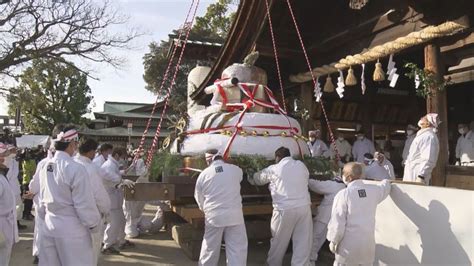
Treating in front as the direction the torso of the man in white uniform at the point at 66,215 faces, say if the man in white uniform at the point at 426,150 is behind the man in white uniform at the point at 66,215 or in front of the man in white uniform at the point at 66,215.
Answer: in front

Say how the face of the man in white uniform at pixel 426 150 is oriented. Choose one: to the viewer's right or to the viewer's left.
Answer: to the viewer's left

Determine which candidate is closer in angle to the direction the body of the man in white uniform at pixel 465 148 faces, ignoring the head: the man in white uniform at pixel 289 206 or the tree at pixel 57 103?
the man in white uniform

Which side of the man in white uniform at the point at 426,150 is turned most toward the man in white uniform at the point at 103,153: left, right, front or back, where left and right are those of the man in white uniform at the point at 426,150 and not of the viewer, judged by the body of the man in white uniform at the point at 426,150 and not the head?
front

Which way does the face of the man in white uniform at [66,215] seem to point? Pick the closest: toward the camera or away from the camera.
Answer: away from the camera

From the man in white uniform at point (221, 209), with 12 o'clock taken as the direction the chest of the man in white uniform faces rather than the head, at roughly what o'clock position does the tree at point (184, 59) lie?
The tree is roughly at 12 o'clock from the man in white uniform.

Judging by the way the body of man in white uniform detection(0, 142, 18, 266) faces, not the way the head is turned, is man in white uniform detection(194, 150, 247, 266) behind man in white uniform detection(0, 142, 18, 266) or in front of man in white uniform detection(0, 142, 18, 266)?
in front

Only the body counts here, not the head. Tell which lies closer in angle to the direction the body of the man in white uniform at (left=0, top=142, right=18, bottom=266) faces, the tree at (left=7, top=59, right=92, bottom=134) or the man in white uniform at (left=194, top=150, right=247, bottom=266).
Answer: the man in white uniform

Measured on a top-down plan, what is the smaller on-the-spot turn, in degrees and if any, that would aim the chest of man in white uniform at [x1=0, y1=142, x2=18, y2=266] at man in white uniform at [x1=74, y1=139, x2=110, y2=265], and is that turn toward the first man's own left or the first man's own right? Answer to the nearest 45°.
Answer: approximately 45° to the first man's own right

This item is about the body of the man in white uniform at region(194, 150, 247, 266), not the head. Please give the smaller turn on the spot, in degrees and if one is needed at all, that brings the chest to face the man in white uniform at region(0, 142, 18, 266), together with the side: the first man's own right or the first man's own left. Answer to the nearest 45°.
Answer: approximately 90° to the first man's own left

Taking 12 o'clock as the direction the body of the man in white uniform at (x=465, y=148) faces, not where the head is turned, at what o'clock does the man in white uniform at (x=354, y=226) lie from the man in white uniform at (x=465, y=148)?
the man in white uniform at (x=354, y=226) is roughly at 11 o'clock from the man in white uniform at (x=465, y=148).

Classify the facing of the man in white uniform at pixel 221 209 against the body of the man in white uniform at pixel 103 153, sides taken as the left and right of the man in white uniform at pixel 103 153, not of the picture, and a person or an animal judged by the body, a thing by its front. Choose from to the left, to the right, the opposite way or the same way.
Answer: to the left

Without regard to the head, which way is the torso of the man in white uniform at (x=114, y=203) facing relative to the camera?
to the viewer's right

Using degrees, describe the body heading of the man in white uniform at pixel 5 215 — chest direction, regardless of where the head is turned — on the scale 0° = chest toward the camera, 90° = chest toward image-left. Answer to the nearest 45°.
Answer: approximately 270°

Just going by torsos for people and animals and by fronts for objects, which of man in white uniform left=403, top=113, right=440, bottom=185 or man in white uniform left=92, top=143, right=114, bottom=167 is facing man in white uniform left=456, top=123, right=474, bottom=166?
man in white uniform left=92, top=143, right=114, bottom=167
